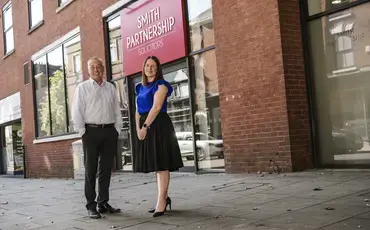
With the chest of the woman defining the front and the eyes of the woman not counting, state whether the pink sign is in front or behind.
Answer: behind

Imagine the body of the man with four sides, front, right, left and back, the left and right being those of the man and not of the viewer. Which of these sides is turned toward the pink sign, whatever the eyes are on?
back

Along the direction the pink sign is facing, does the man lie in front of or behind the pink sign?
in front

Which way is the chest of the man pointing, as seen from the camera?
toward the camera

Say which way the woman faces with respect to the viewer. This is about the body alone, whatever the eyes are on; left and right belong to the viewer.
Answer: facing the viewer and to the left of the viewer

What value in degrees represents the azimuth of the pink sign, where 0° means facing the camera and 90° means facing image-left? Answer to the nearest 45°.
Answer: approximately 45°

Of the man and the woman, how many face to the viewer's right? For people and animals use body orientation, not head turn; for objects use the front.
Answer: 0

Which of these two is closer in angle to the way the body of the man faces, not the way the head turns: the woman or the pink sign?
the woman

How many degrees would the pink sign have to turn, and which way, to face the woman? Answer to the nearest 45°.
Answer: approximately 45° to its left

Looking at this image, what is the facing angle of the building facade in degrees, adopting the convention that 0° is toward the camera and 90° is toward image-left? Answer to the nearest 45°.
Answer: approximately 45°
